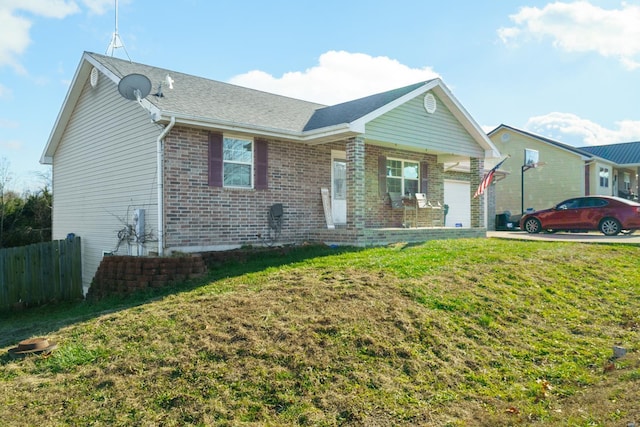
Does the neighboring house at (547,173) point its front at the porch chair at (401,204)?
no

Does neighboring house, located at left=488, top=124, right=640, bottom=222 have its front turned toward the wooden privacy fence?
no

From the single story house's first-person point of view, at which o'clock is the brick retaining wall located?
The brick retaining wall is roughly at 2 o'clock from the single story house.

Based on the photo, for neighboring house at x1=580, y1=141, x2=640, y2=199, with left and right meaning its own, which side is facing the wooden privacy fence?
right

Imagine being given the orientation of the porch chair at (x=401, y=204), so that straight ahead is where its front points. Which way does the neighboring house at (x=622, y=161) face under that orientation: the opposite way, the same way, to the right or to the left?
the same way

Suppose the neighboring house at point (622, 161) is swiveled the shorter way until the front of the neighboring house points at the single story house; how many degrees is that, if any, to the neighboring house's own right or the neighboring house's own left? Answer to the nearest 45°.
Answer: approximately 45° to the neighboring house's own right

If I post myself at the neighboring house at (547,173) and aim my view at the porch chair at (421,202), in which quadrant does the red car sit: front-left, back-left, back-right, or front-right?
front-left

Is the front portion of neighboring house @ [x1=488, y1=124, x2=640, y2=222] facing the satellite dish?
no

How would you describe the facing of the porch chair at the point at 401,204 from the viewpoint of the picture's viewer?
facing the viewer and to the right of the viewer

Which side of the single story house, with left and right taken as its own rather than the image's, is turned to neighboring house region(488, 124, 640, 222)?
left

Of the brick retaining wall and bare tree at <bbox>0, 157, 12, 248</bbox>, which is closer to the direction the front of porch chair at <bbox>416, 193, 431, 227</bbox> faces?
the brick retaining wall

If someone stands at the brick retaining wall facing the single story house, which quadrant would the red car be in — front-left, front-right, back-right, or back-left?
front-right

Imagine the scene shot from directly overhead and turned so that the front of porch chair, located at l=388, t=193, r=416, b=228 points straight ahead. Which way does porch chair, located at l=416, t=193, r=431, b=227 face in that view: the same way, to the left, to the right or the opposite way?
the same way

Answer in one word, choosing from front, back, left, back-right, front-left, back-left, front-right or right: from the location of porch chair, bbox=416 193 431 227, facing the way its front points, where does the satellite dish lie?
right

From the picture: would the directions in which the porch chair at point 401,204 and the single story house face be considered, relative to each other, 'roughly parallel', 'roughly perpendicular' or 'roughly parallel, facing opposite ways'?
roughly parallel

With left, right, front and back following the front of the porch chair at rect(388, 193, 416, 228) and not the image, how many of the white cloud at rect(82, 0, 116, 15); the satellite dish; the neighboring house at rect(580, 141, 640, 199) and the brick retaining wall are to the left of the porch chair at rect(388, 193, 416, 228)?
1

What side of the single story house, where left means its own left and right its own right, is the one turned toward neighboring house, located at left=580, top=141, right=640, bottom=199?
left
